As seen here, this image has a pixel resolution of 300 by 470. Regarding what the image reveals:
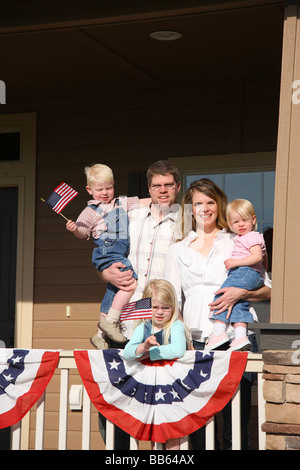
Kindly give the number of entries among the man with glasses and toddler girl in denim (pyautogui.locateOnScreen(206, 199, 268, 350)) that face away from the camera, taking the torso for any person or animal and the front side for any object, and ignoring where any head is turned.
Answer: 0

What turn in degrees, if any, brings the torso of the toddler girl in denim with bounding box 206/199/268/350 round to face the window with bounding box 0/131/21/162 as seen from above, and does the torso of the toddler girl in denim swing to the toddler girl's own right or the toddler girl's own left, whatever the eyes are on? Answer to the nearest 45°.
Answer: approximately 90° to the toddler girl's own right

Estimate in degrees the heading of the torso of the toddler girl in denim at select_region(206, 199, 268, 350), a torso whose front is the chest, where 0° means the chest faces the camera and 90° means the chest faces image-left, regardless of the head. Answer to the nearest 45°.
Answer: approximately 45°

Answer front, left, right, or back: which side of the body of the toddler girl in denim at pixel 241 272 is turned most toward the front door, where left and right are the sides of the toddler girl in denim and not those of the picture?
right

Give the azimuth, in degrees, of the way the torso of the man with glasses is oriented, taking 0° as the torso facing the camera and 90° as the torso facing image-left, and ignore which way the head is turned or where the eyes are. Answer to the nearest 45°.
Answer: approximately 0°

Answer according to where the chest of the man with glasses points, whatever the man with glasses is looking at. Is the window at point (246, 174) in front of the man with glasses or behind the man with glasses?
behind

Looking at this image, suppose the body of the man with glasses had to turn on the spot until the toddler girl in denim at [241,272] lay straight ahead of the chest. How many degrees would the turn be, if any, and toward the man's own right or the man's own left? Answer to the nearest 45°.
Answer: approximately 45° to the man's own left

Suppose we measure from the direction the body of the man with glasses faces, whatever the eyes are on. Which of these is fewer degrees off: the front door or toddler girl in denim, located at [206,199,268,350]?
the toddler girl in denim
